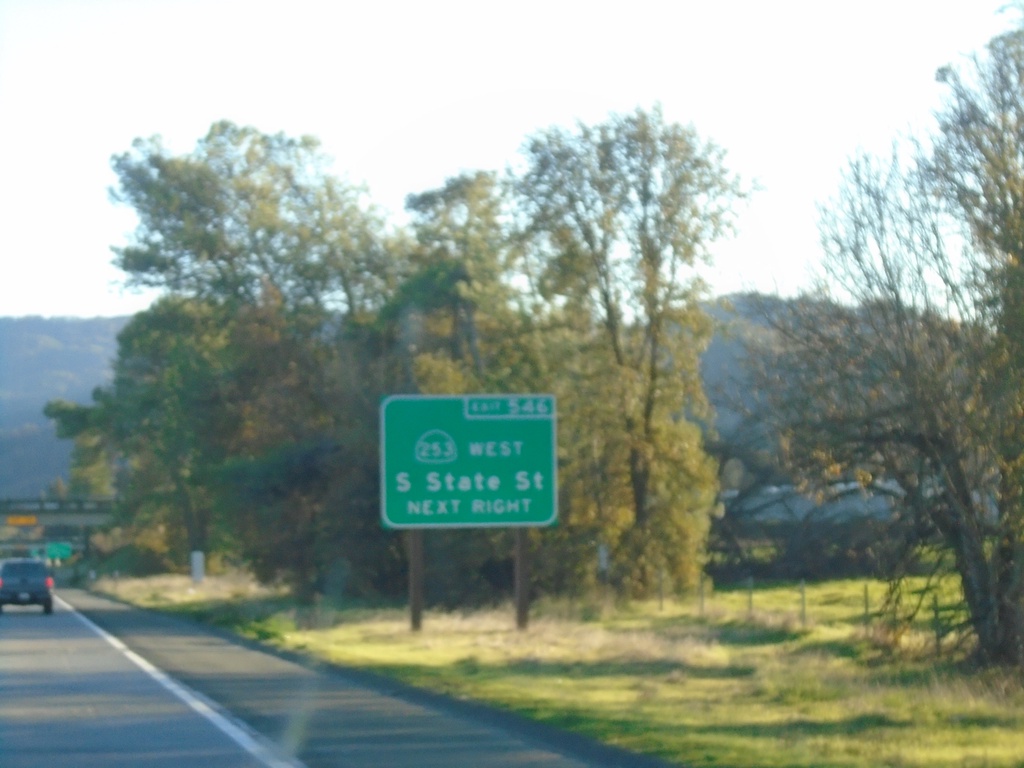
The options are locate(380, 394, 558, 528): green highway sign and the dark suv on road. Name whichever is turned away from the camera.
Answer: the dark suv on road

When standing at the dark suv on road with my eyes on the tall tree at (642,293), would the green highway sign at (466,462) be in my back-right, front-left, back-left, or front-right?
front-right

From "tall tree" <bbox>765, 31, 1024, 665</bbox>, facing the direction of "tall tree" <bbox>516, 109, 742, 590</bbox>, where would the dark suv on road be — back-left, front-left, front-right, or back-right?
front-left

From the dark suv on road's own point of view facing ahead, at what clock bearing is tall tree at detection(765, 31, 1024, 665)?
The tall tree is roughly at 5 o'clock from the dark suv on road.

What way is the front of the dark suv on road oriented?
away from the camera

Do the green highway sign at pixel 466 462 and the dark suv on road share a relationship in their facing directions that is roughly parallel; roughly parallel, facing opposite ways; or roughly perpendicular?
roughly parallel, facing opposite ways

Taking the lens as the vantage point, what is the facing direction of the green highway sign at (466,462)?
facing the viewer

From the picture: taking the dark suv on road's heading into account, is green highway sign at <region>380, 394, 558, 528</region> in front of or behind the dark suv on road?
behind

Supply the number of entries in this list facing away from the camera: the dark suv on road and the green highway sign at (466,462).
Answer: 1

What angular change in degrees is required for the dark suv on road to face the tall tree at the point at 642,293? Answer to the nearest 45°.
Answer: approximately 135° to its right

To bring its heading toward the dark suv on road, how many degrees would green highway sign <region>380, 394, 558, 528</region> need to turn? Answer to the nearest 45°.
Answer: approximately 135° to its right

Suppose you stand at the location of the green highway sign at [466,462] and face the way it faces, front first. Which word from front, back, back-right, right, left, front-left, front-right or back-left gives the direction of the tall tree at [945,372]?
front-left

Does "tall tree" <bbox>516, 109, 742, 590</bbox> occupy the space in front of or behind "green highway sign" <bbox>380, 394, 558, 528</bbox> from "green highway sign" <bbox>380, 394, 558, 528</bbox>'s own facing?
behind
